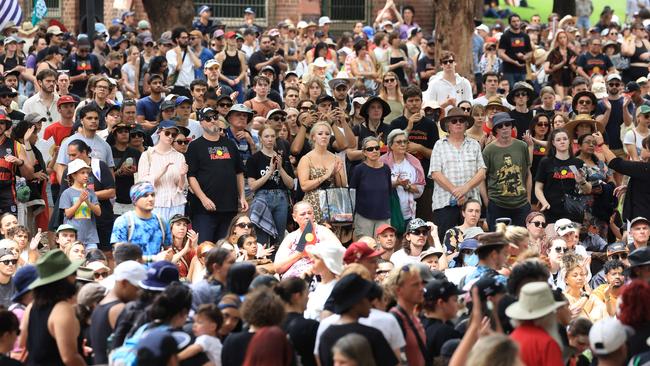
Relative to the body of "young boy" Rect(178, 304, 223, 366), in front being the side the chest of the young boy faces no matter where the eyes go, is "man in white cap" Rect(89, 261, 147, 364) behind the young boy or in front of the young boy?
in front

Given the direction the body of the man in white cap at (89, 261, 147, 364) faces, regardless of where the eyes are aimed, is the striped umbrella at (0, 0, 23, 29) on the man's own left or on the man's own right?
on the man's own left

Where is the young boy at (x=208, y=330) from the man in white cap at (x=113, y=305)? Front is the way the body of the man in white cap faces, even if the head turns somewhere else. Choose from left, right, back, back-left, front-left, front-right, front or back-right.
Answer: front-right
